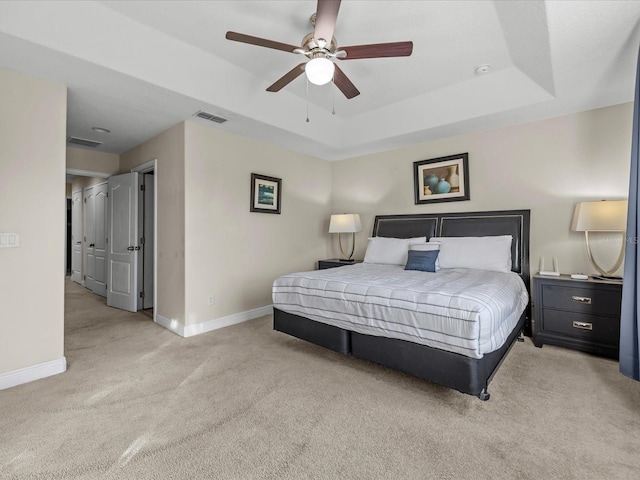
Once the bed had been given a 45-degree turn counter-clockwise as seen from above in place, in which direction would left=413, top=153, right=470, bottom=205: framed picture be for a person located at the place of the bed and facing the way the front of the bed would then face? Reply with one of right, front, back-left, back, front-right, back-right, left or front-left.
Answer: back

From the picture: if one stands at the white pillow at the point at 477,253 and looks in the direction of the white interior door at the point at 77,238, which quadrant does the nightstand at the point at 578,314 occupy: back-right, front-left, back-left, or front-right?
back-left

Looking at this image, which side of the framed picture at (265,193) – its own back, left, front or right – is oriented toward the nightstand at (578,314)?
front

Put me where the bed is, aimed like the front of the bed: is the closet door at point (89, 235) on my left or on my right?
on my right

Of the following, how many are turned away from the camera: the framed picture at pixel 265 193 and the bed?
0

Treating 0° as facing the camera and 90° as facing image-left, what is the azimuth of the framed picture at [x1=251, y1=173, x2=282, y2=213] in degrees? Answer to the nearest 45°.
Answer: approximately 315°

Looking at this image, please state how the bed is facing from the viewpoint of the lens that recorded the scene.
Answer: facing the viewer and to the left of the viewer

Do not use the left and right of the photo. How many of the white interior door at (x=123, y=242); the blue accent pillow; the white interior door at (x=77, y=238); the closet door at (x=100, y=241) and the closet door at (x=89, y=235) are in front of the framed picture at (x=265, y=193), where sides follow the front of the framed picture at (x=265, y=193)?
1

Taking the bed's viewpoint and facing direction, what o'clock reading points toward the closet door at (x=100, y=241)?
The closet door is roughly at 2 o'clock from the bed.
